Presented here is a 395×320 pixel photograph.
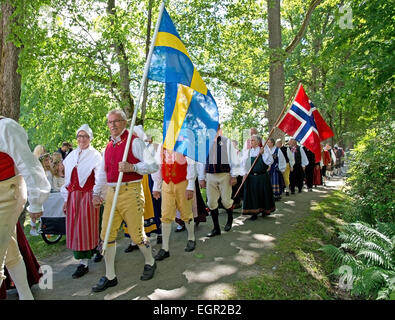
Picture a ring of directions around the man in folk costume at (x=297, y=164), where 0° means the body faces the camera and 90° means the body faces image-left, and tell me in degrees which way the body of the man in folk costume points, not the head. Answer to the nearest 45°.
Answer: approximately 45°

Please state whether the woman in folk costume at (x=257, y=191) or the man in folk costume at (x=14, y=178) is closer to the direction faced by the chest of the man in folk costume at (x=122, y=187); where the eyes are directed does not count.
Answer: the man in folk costume

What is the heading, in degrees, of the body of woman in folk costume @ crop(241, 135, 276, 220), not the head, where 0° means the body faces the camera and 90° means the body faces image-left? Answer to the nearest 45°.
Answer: approximately 45°

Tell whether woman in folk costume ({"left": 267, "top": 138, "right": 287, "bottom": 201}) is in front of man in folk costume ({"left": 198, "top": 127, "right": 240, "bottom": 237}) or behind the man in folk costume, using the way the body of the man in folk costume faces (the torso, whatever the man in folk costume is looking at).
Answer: behind

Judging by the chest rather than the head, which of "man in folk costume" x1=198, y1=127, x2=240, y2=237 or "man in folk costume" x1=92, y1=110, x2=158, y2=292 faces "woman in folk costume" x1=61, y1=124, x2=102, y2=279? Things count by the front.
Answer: "man in folk costume" x1=198, y1=127, x2=240, y2=237

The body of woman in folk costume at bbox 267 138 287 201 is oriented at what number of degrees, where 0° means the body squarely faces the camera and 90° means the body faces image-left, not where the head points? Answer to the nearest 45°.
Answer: approximately 45°
